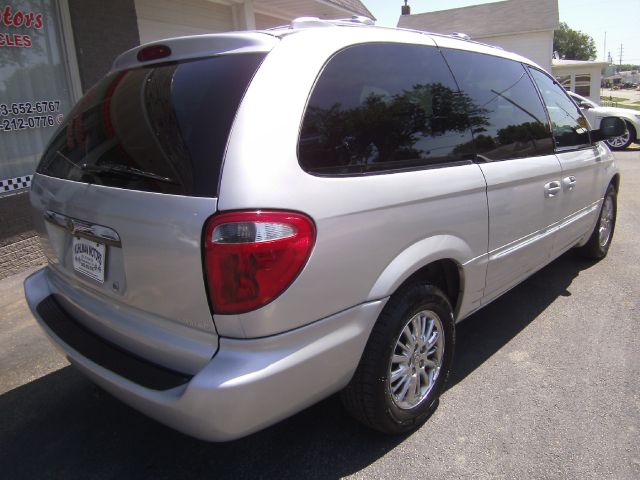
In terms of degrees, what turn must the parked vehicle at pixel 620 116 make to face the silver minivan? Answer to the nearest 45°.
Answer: approximately 90° to its right

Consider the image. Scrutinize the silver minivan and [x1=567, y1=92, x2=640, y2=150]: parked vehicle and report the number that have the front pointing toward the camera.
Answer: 0

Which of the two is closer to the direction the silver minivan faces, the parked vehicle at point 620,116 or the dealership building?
the parked vehicle

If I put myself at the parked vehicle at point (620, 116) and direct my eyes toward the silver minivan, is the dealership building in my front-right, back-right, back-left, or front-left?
front-right

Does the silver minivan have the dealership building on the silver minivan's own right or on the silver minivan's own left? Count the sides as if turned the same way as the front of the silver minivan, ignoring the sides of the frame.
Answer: on the silver minivan's own left

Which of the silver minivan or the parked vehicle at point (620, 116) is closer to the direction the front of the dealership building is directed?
the silver minivan

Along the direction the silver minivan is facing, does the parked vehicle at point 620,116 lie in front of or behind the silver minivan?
in front

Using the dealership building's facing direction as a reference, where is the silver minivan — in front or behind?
in front

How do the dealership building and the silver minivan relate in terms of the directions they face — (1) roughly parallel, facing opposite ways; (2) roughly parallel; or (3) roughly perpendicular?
roughly perpendicular

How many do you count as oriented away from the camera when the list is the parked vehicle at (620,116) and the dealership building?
0

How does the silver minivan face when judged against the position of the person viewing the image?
facing away from the viewer and to the right of the viewer

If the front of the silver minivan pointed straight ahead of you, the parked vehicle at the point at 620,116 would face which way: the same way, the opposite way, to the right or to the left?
to the right

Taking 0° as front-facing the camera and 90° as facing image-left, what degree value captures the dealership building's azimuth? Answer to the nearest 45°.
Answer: approximately 315°

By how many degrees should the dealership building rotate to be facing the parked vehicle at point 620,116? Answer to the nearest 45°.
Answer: approximately 90° to its left

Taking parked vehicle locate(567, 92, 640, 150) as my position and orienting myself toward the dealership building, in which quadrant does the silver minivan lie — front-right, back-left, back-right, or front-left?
front-left
